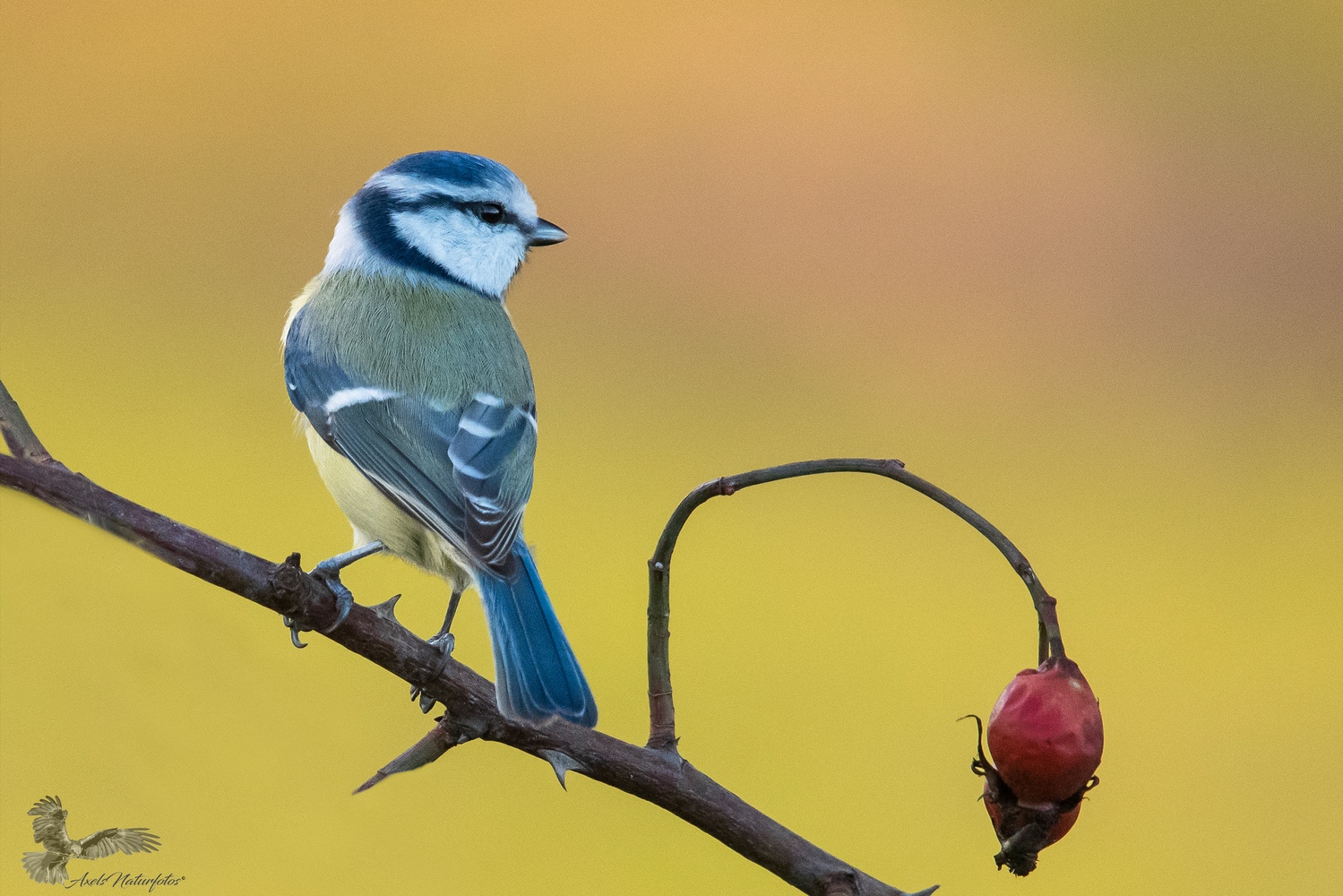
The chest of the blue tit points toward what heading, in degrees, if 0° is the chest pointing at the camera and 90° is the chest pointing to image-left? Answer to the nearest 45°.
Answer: approximately 135°
